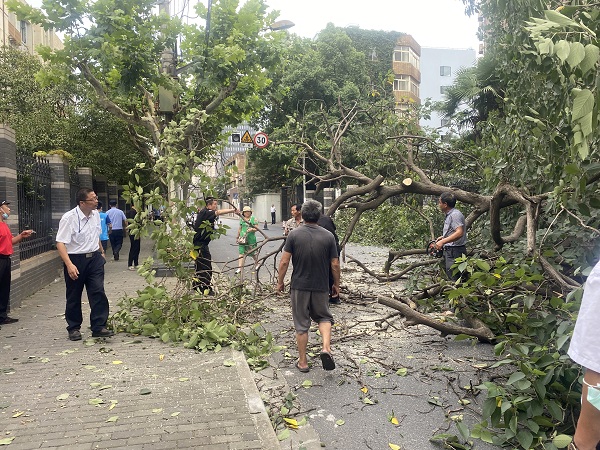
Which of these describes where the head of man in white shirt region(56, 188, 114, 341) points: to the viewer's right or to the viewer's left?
to the viewer's right

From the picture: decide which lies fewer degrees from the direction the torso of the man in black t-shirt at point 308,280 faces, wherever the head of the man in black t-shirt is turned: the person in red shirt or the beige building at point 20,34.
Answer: the beige building

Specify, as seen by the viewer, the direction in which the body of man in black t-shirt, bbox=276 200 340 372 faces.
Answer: away from the camera

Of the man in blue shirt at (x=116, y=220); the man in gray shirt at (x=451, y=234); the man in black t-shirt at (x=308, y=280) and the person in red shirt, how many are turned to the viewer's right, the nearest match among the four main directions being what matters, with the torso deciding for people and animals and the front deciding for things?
1

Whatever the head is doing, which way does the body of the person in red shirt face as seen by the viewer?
to the viewer's right

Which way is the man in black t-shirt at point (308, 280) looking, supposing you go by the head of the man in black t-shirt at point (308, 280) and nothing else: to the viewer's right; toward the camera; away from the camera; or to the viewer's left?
away from the camera

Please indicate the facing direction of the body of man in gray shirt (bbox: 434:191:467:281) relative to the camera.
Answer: to the viewer's left

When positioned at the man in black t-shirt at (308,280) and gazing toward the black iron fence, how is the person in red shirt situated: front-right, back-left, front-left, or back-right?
front-left

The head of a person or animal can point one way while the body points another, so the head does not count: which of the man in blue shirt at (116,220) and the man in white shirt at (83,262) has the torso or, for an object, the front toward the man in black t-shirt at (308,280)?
the man in white shirt

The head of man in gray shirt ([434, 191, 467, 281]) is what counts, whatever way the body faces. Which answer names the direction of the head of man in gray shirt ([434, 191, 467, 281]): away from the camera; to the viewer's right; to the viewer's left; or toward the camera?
to the viewer's left

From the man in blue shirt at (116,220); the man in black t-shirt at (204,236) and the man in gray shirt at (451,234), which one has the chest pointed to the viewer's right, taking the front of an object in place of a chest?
the man in black t-shirt
